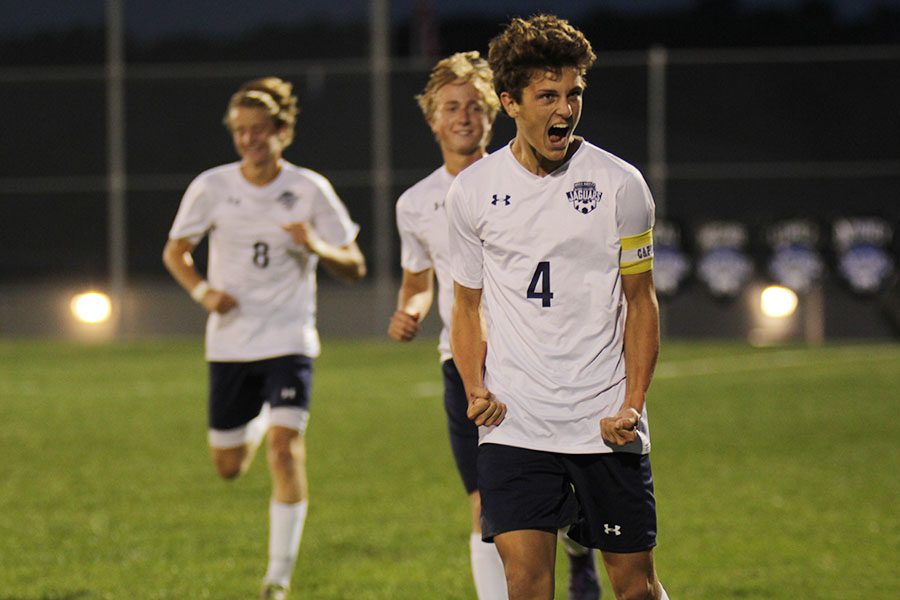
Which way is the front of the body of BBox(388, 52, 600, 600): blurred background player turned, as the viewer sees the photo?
toward the camera

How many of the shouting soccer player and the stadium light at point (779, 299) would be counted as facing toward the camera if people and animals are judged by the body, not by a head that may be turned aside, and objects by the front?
2

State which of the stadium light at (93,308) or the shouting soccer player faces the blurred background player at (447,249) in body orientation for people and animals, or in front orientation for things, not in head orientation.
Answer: the stadium light

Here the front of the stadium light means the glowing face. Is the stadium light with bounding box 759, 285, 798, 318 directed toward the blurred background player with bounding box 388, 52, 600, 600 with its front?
yes

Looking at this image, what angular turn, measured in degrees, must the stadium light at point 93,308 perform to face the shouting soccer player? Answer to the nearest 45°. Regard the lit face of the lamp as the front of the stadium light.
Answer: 0° — it already faces them

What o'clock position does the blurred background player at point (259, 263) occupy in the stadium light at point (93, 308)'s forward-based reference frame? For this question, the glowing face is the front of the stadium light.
The blurred background player is roughly at 12 o'clock from the stadium light.

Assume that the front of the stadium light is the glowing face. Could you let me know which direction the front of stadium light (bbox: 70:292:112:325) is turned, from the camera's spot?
facing the viewer

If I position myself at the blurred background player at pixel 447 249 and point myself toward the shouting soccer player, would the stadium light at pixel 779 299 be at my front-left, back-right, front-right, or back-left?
back-left

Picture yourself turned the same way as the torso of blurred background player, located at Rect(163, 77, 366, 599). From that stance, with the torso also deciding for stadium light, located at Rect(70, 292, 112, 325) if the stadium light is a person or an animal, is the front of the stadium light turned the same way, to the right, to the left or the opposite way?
the same way

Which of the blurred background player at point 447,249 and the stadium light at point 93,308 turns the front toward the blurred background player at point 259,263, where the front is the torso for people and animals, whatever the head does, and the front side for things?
the stadium light

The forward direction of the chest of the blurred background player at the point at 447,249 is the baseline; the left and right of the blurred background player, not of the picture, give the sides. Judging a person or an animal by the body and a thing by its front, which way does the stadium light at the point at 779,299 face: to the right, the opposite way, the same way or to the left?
the same way

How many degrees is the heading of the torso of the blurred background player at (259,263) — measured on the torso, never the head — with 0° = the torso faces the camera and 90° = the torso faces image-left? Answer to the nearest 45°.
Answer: approximately 0°

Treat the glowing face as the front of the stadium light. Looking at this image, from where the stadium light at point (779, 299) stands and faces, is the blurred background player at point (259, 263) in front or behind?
in front

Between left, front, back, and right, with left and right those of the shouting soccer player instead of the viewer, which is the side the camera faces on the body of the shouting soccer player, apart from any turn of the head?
front

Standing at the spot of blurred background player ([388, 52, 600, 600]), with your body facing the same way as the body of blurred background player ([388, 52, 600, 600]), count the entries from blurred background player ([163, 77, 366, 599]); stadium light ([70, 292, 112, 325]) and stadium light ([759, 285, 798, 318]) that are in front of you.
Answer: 0
